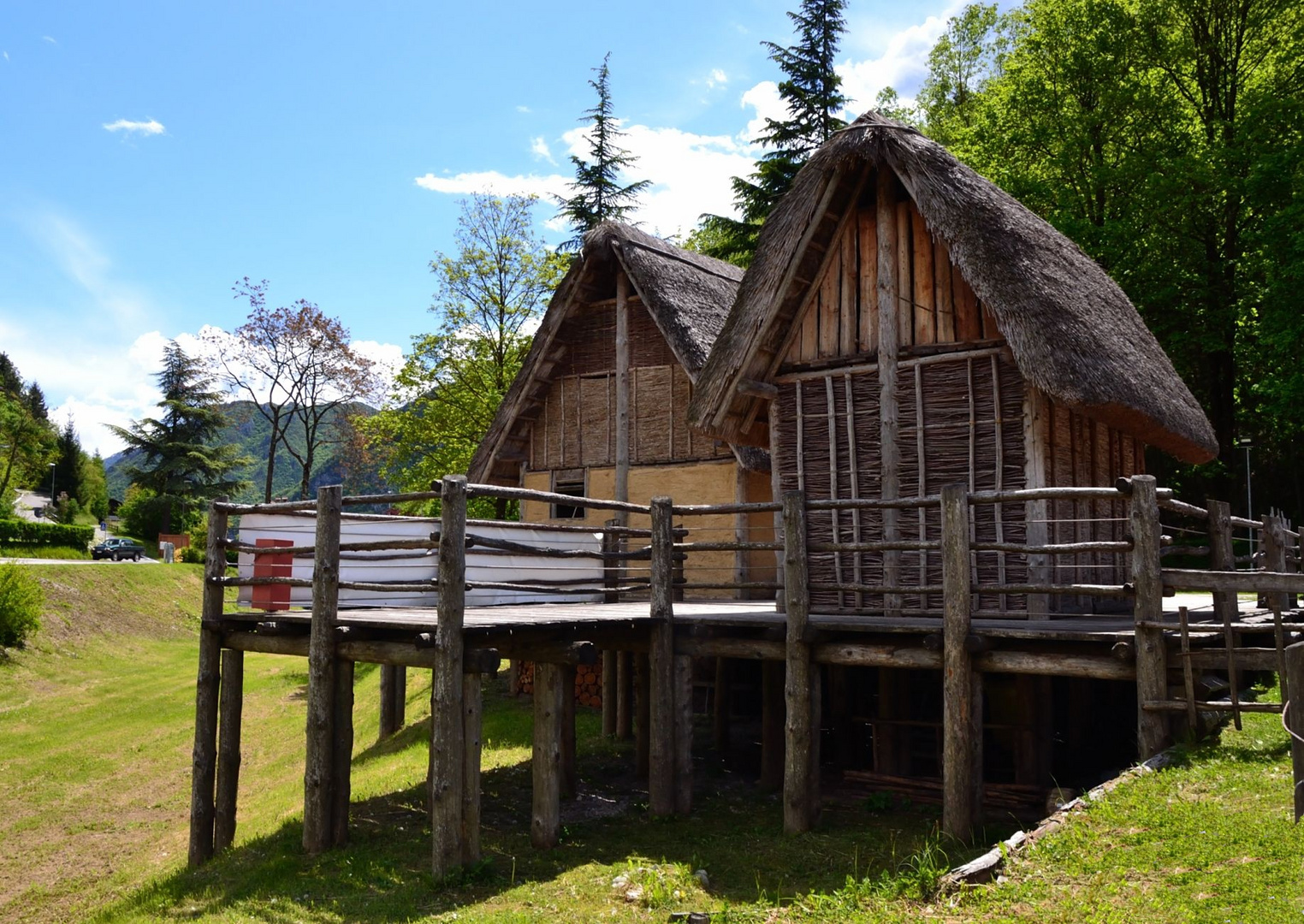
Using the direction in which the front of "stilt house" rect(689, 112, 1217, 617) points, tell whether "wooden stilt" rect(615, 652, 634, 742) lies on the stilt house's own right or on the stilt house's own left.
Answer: on the stilt house's own right

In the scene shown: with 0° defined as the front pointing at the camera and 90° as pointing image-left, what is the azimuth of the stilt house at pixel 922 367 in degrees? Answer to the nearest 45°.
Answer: approximately 45°

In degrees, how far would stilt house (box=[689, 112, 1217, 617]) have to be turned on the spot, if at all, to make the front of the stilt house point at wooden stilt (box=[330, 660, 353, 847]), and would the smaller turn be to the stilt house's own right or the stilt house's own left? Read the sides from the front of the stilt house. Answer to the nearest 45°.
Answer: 0° — it already faces it

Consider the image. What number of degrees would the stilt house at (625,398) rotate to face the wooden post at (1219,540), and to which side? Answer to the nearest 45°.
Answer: approximately 90° to its left

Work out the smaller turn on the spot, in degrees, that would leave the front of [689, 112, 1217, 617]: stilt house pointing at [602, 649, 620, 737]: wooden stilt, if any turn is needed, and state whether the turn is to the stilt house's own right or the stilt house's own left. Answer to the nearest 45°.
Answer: approximately 90° to the stilt house's own right

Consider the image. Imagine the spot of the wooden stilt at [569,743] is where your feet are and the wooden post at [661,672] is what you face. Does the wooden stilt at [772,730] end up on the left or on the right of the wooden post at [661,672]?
left
